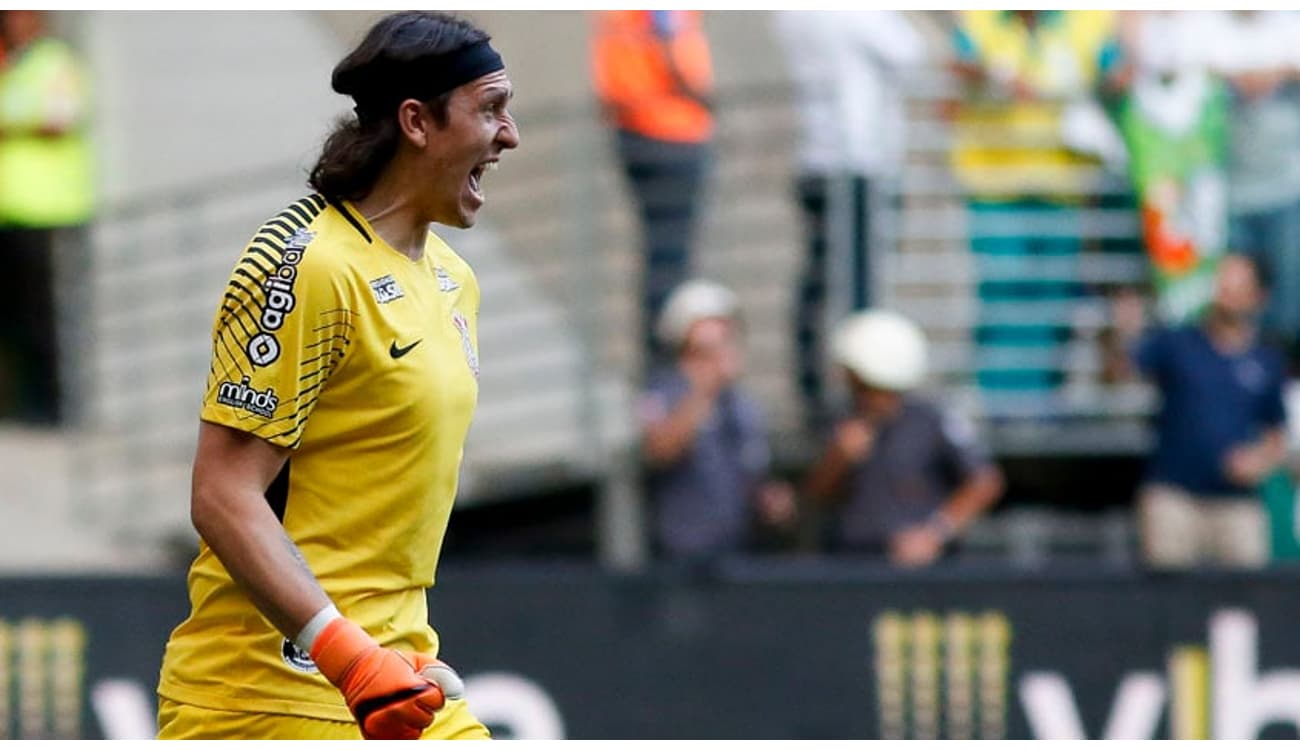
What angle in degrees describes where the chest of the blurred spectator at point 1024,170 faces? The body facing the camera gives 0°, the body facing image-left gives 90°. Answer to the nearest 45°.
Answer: approximately 0°

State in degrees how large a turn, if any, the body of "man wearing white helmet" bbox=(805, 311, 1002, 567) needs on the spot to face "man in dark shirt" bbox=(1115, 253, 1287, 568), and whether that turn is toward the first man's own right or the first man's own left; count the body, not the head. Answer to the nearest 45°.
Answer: approximately 135° to the first man's own left
